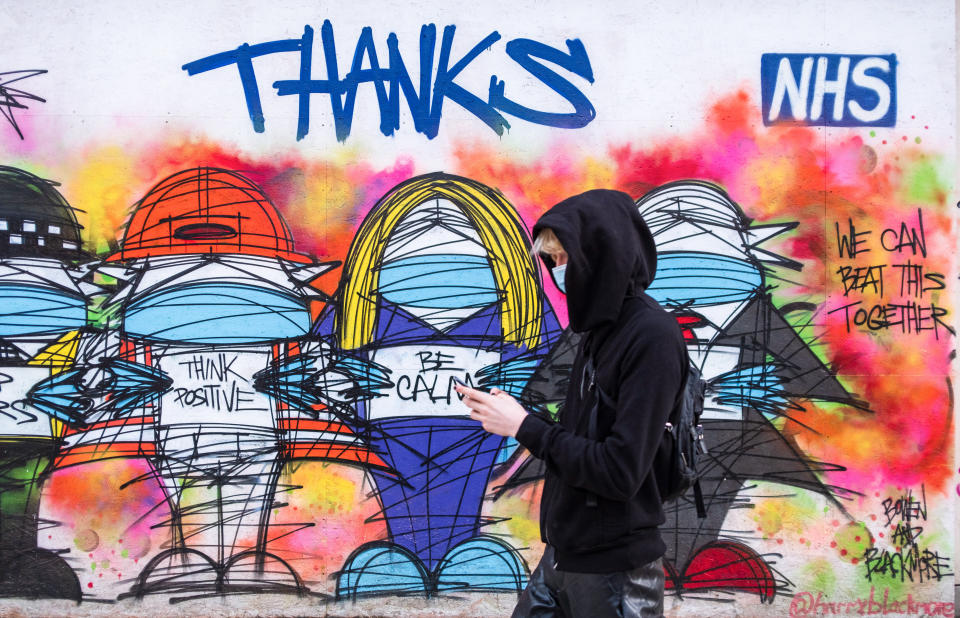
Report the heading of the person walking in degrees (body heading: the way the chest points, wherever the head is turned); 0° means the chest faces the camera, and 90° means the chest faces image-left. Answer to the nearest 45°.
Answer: approximately 90°
